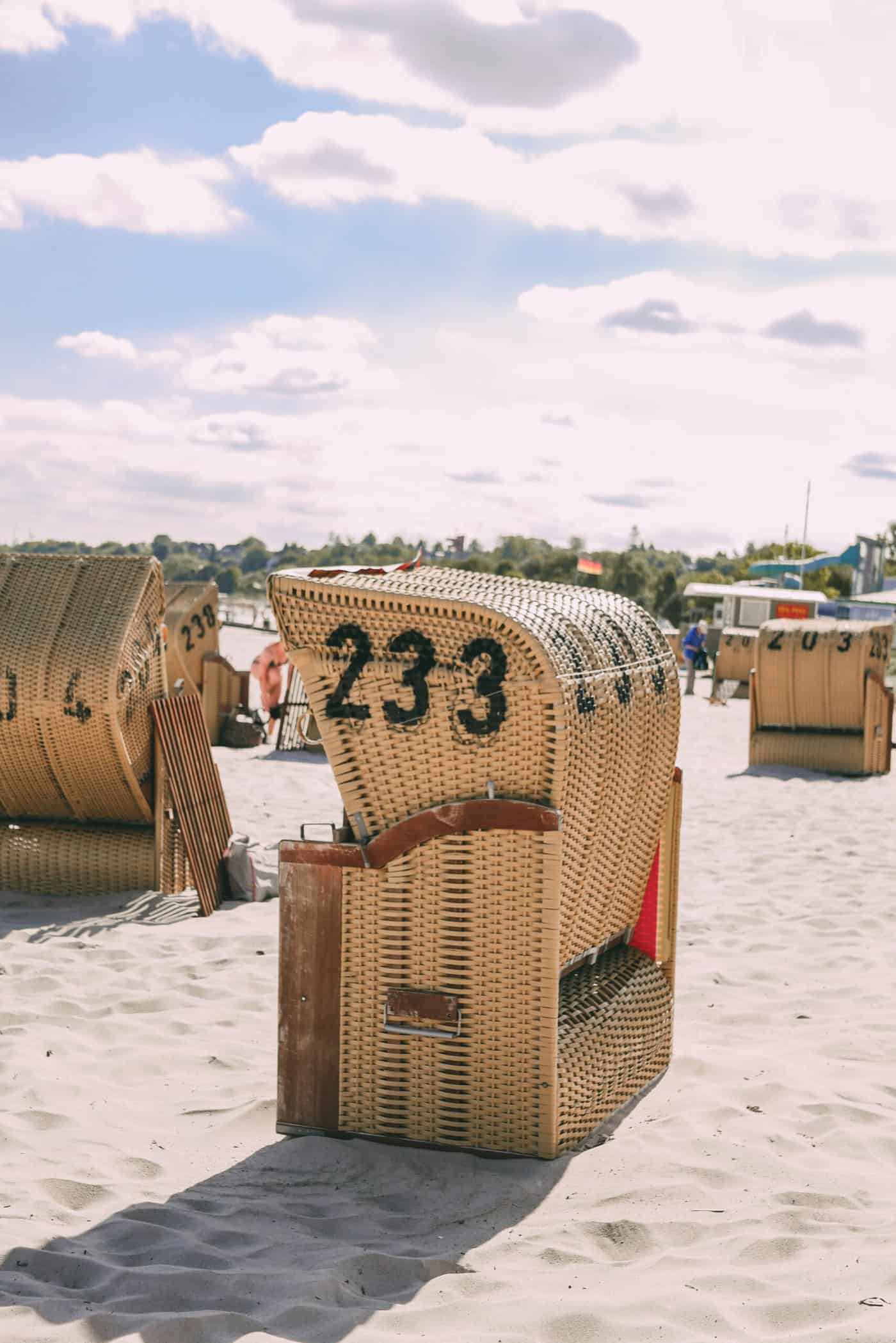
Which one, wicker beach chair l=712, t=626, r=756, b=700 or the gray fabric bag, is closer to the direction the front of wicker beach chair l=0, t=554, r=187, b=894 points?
the wicker beach chair

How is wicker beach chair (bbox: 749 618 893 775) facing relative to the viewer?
away from the camera

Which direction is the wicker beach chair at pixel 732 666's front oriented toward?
away from the camera

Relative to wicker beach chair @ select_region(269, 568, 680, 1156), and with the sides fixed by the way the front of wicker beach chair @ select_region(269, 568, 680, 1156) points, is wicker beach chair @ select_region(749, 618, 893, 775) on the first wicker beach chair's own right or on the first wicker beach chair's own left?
on the first wicker beach chair's own right

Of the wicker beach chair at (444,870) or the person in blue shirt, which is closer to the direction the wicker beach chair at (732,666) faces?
the person in blue shirt

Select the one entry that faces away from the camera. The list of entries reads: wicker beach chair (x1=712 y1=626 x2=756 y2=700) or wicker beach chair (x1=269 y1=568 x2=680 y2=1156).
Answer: wicker beach chair (x1=712 y1=626 x2=756 y2=700)

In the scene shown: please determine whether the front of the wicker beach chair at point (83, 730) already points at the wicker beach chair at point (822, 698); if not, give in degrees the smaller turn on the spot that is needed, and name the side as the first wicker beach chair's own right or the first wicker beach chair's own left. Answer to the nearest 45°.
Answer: approximately 45° to the first wicker beach chair's own right

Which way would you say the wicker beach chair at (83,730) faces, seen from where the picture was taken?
facing away from the viewer

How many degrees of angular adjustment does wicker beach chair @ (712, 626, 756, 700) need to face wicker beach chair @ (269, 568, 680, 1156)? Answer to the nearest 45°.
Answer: approximately 180°
